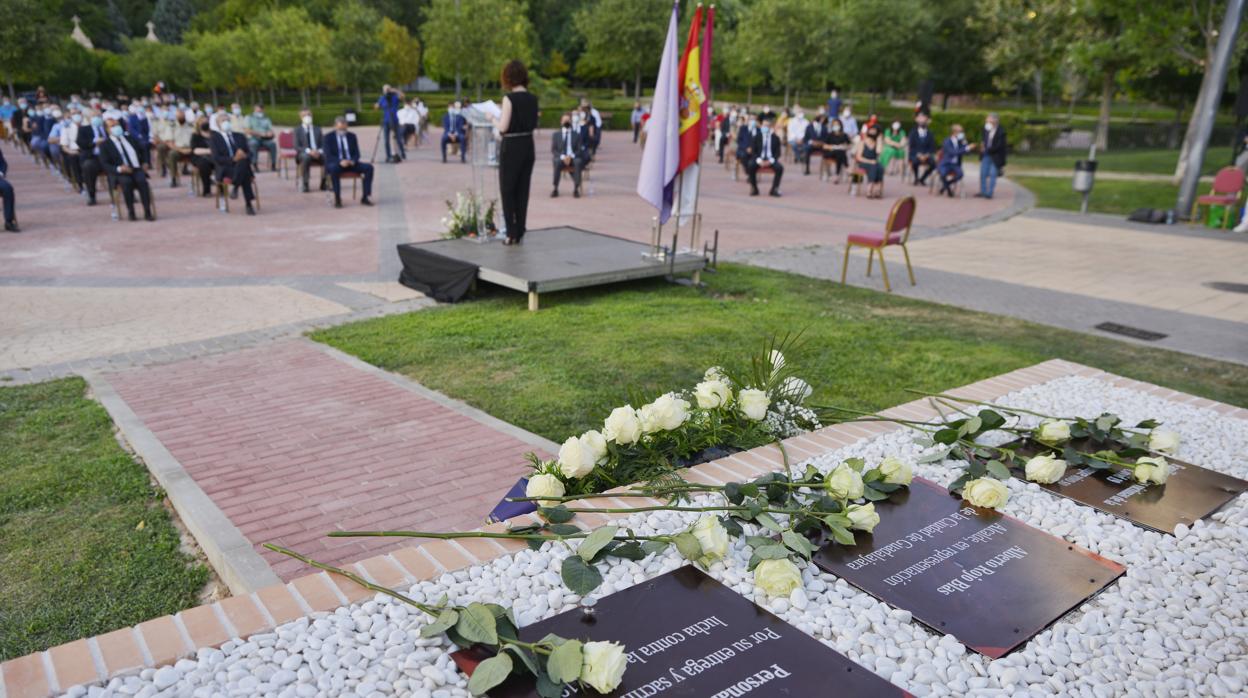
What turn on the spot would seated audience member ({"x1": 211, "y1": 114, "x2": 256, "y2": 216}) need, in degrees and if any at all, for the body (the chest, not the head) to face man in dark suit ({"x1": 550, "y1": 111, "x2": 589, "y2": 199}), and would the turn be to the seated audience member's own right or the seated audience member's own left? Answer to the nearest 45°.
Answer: approximately 45° to the seated audience member's own left

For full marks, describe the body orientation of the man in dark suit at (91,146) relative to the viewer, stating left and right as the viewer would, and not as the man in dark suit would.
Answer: facing the viewer and to the right of the viewer

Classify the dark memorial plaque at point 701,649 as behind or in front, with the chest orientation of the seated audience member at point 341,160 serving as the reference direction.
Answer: in front

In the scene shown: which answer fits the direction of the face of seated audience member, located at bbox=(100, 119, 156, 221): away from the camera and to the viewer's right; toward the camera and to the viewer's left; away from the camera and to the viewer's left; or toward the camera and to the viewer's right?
toward the camera and to the viewer's right

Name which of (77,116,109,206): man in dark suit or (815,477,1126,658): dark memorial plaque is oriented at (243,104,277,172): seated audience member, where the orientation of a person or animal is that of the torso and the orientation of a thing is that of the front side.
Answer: the dark memorial plaque

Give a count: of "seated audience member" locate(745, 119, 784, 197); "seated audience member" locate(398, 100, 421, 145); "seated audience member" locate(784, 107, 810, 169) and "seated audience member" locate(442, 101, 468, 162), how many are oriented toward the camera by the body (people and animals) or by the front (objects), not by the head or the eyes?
4

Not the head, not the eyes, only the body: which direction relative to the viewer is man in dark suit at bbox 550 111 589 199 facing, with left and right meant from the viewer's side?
facing the viewer

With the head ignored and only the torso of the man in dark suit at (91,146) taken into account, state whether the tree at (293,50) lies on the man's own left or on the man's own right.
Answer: on the man's own left

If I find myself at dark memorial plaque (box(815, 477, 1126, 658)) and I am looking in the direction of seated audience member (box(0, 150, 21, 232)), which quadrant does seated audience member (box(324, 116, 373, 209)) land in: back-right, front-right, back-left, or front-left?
front-right

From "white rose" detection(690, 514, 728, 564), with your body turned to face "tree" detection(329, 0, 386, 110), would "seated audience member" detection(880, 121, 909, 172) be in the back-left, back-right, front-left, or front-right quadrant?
front-right

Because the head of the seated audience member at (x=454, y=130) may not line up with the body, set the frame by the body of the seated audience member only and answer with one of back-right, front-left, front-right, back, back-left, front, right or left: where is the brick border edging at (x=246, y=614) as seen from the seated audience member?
front

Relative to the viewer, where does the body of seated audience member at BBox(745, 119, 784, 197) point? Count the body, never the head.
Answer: toward the camera

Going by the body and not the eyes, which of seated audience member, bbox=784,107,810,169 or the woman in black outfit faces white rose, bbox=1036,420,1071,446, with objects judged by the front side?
the seated audience member

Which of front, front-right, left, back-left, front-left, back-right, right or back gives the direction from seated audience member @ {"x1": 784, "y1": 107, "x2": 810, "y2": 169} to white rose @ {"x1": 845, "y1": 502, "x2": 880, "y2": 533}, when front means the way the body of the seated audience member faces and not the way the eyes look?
front

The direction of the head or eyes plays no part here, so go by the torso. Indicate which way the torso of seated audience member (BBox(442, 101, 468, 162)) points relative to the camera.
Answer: toward the camera

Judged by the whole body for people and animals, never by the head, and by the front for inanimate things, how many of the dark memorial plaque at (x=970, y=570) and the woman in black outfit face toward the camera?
0
